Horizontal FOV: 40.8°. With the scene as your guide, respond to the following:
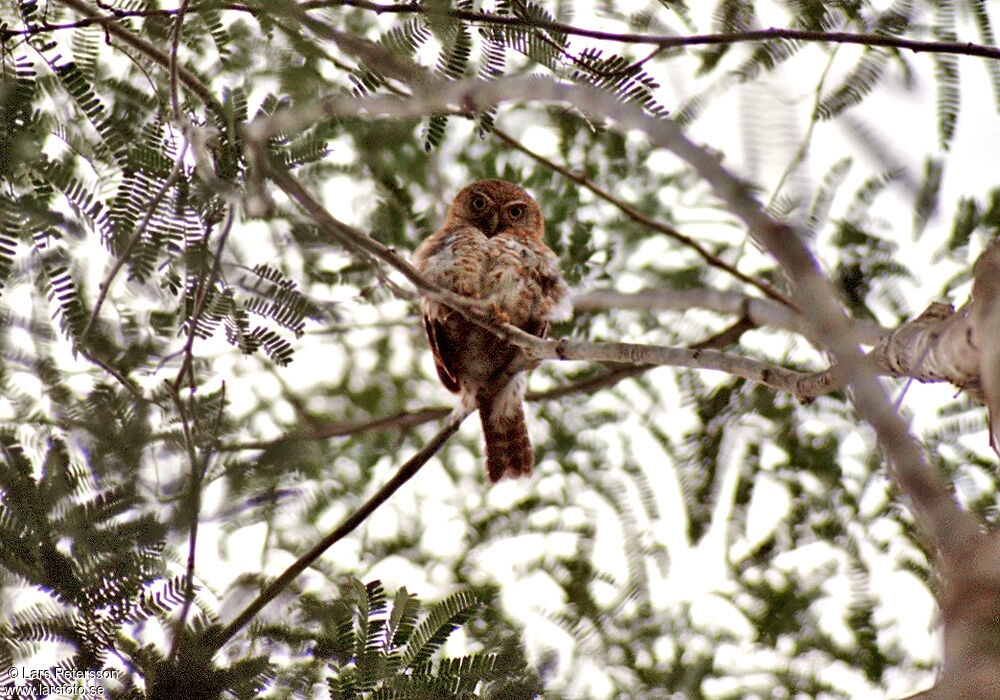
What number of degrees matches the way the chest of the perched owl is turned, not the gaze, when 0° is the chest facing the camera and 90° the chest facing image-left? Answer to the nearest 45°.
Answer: approximately 0°
